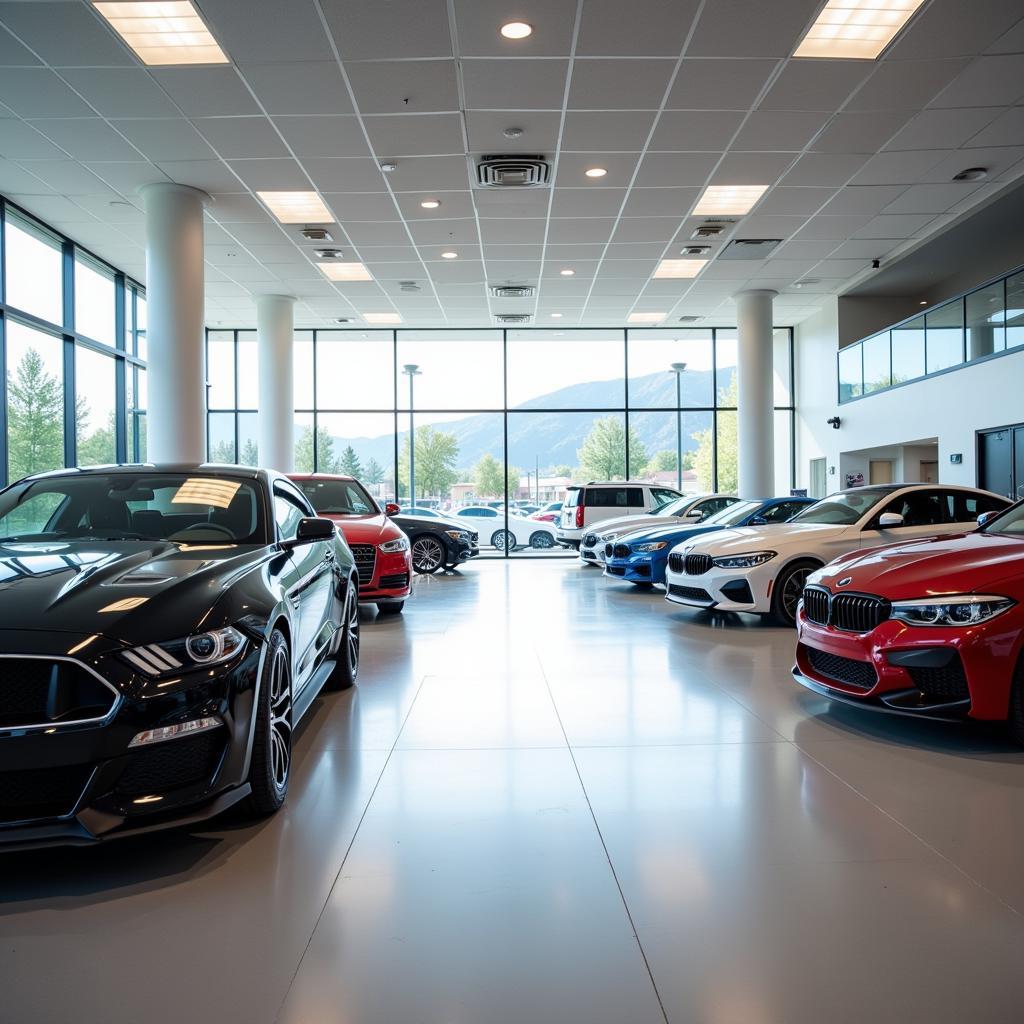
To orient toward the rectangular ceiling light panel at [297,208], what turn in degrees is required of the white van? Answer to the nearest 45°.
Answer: approximately 180°

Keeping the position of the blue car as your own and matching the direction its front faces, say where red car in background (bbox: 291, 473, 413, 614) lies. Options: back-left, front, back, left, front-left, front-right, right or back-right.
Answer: front

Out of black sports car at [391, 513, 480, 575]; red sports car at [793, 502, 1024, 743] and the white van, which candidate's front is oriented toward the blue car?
the black sports car

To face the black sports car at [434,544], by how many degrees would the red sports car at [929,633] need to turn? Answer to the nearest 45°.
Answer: approximately 90° to its right

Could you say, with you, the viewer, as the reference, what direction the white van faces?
facing away from the viewer and to the right of the viewer

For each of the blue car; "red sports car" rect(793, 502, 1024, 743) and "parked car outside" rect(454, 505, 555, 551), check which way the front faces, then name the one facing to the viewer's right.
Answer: the parked car outside

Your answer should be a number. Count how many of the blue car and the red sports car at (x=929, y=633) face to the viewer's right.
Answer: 0

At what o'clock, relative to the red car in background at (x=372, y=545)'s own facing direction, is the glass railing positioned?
The glass railing is roughly at 10 o'clock from the red car in background.

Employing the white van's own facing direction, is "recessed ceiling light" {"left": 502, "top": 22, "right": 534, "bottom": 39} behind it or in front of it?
behind

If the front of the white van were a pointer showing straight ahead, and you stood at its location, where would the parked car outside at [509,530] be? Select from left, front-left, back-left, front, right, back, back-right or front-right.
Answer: left

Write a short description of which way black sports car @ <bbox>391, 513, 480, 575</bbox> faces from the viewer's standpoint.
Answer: facing the viewer and to the right of the viewer

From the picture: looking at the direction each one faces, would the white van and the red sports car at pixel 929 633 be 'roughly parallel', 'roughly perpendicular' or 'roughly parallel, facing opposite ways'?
roughly parallel, facing opposite ways

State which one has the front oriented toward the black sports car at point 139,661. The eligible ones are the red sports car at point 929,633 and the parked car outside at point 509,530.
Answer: the red sports car

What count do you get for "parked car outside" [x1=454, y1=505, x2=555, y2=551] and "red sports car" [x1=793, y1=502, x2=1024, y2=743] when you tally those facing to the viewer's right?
1

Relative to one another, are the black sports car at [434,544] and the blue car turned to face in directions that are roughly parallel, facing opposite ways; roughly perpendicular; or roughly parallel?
roughly perpendicular

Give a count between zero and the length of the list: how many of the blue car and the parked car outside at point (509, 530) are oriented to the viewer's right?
1

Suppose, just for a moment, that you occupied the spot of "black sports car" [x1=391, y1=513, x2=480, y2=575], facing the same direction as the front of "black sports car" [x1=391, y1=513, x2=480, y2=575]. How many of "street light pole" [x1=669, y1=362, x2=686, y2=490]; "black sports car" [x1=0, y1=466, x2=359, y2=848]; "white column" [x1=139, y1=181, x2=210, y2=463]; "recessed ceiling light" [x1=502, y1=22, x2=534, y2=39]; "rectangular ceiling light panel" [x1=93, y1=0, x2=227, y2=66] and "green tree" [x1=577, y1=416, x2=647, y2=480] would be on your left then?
2

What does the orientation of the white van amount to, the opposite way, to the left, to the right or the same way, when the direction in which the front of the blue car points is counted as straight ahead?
the opposite way

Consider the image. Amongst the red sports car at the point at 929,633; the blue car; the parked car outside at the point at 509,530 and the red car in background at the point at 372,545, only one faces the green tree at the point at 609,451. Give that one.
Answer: the parked car outside
